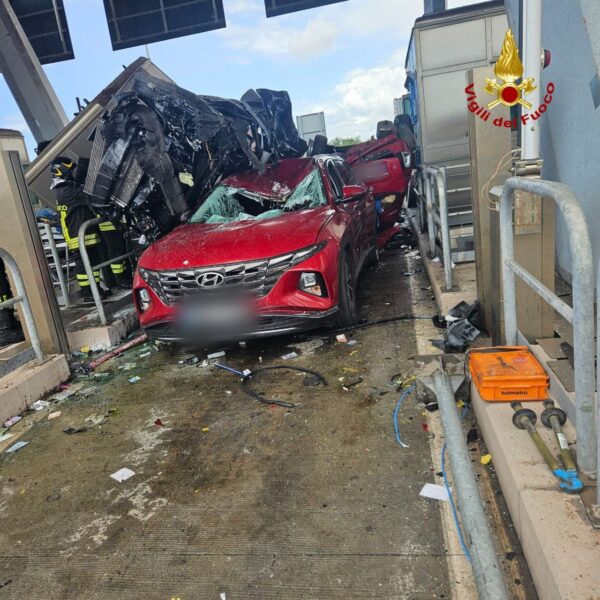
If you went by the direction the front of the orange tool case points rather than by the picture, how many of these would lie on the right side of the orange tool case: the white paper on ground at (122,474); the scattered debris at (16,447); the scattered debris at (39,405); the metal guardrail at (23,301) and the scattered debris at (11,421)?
5

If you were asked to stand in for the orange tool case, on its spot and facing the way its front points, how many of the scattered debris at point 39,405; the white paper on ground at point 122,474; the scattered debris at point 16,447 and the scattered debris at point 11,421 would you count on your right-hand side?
4

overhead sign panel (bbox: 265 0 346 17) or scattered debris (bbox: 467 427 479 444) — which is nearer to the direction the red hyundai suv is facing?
the scattered debris

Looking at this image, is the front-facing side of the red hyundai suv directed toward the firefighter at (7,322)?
no

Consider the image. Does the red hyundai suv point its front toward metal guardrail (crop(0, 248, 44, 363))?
no

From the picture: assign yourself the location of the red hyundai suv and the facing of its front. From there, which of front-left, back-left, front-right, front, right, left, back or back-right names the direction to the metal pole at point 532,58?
left

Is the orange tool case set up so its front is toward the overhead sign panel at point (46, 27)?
no

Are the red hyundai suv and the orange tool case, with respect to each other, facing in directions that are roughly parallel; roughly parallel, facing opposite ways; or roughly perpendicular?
roughly parallel

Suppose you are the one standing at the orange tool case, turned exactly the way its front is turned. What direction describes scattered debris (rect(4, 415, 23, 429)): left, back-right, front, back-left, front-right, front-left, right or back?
right

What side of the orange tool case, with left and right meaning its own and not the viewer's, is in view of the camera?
front

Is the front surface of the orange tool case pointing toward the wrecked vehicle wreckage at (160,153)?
no

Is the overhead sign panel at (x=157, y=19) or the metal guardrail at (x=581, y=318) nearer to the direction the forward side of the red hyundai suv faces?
the metal guardrail

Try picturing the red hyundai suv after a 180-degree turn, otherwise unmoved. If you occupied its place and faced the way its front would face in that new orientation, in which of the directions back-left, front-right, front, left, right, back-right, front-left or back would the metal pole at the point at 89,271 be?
left

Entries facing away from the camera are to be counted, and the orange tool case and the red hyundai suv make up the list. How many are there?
0

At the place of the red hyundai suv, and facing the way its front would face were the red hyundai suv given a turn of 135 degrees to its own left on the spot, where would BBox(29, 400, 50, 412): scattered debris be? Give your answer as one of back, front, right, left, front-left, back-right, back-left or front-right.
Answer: back

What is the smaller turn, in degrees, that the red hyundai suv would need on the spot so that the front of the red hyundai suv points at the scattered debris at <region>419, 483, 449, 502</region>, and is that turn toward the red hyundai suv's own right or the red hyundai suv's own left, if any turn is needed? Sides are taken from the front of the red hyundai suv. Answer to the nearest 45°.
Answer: approximately 45° to the red hyundai suv's own left

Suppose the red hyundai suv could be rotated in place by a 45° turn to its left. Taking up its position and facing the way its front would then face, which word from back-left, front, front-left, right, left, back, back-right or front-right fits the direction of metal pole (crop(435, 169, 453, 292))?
left

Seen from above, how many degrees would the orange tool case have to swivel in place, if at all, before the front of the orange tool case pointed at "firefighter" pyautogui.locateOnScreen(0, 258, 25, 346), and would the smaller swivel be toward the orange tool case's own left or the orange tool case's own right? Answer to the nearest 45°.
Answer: approximately 90° to the orange tool case's own right
